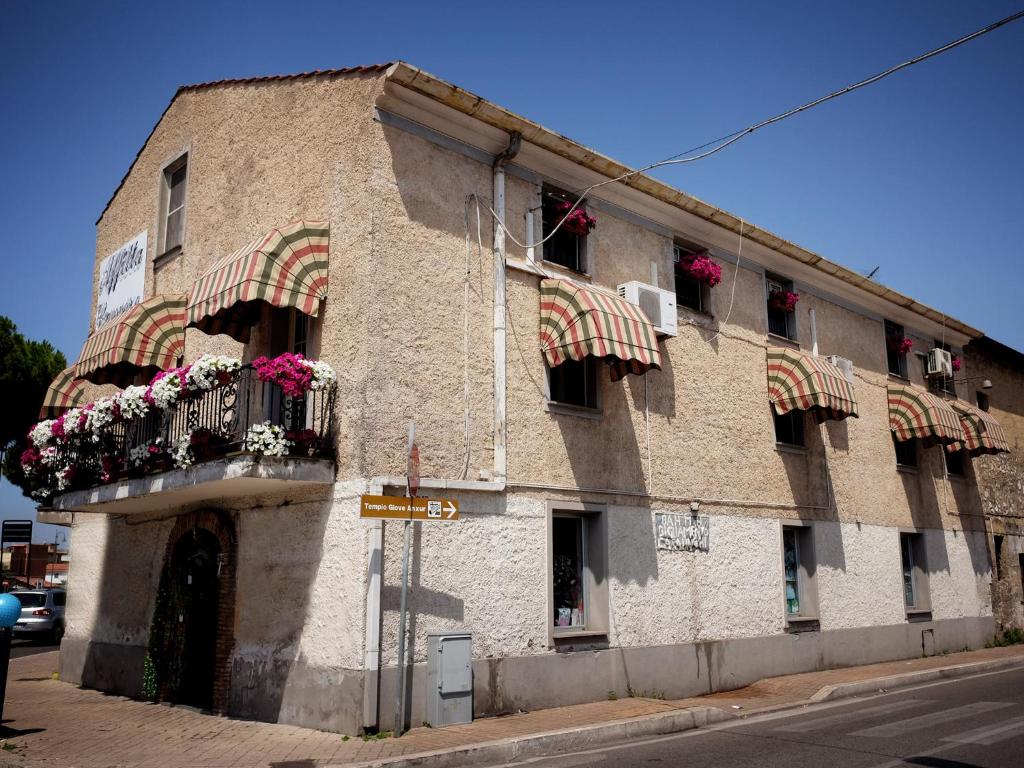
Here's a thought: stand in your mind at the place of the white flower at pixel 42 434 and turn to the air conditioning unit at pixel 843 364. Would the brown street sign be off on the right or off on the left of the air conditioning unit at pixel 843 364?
right

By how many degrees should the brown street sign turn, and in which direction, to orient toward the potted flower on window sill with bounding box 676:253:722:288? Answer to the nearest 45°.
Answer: approximately 135° to its left

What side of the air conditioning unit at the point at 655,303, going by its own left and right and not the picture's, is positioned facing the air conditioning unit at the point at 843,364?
left

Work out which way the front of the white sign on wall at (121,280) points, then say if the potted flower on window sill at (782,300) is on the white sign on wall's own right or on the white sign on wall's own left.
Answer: on the white sign on wall's own left

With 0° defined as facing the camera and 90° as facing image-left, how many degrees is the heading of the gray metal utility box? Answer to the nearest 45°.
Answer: approximately 315°

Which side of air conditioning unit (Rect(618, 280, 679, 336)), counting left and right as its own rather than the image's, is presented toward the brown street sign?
right

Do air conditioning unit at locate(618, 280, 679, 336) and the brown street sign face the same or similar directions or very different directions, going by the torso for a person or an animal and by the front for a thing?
same or similar directions

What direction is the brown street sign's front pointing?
toward the camera

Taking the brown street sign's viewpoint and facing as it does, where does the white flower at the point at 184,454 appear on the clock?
The white flower is roughly at 4 o'clock from the brown street sign.

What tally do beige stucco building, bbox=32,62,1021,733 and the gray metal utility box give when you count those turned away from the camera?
0
